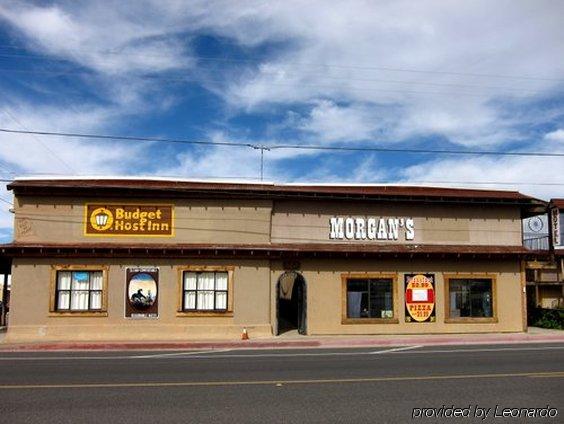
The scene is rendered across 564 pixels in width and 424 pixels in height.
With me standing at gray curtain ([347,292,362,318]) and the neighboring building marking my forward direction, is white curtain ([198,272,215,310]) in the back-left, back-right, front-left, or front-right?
back-left

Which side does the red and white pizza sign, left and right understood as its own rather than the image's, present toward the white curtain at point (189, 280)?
right

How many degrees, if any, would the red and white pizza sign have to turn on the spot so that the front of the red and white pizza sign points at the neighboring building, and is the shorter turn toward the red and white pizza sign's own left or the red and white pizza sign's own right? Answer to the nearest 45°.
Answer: approximately 135° to the red and white pizza sign's own left

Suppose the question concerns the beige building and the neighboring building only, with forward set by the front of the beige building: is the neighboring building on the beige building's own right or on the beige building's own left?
on the beige building's own left

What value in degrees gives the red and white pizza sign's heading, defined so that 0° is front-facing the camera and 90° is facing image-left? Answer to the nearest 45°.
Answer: approximately 0°

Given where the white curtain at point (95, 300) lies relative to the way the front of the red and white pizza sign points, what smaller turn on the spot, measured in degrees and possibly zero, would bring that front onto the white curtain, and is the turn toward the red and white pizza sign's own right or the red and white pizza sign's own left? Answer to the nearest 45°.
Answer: approximately 90° to the red and white pizza sign's own right
